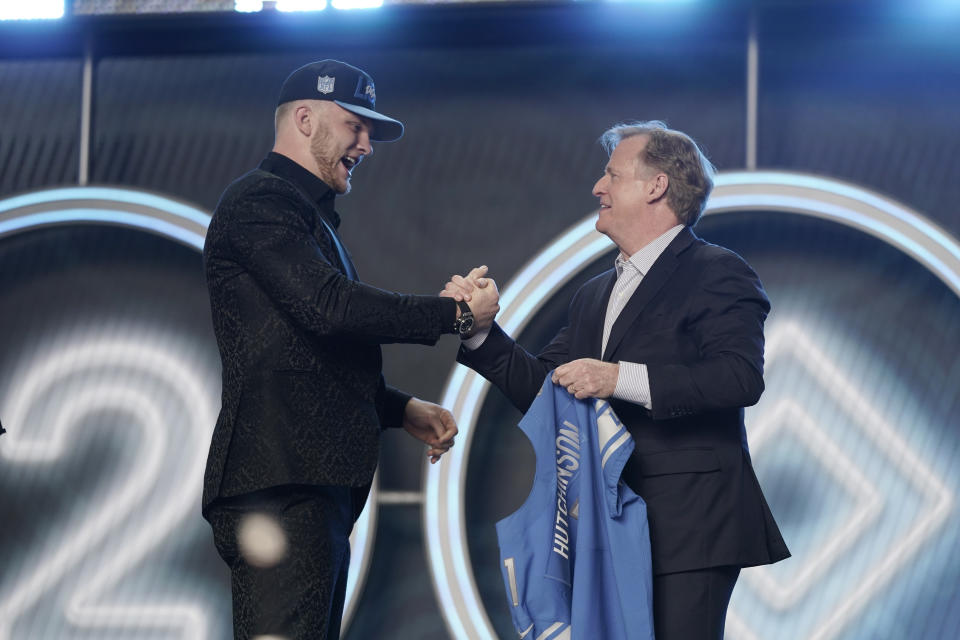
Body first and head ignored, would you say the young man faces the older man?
yes

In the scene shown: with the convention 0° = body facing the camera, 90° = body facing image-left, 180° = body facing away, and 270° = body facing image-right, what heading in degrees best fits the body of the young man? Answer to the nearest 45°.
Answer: approximately 270°

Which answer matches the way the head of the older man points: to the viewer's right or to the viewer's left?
to the viewer's left

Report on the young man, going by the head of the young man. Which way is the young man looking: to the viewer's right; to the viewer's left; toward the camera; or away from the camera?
to the viewer's right
